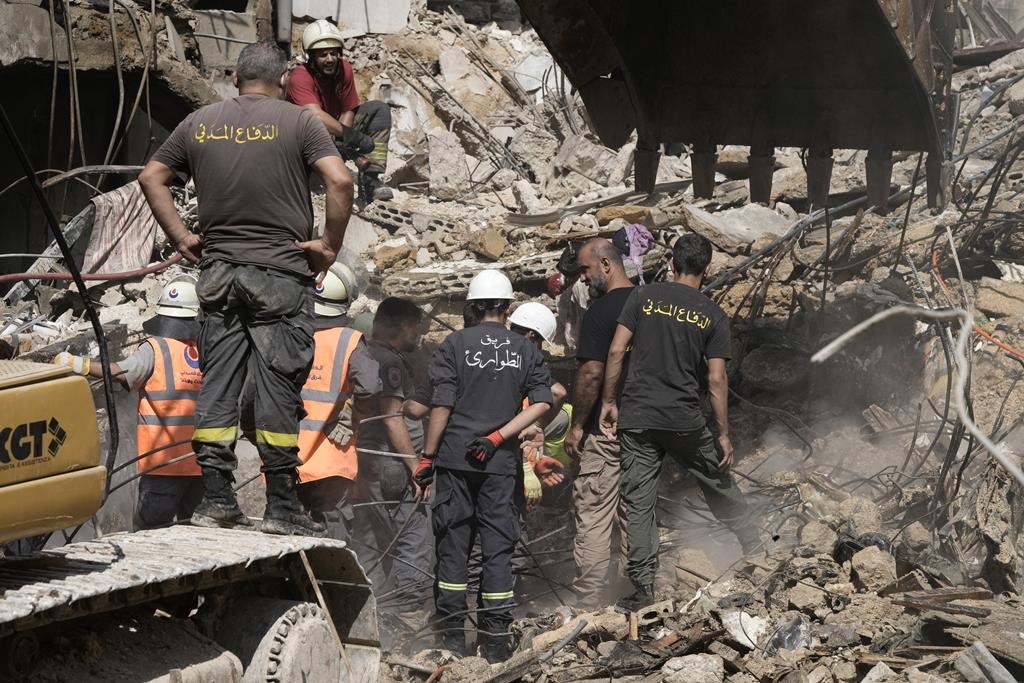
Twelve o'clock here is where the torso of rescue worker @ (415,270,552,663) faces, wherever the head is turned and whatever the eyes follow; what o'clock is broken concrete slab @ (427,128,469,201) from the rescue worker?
The broken concrete slab is roughly at 12 o'clock from the rescue worker.

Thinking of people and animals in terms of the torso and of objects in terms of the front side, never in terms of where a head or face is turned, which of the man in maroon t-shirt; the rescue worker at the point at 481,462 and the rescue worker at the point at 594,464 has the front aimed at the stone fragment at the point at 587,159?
the rescue worker at the point at 481,462

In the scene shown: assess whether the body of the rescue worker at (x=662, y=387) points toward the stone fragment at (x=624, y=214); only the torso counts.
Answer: yes

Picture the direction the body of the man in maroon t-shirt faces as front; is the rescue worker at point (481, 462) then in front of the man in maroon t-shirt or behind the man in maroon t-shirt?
in front

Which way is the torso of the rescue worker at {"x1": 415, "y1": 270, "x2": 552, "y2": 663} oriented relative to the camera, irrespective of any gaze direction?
away from the camera

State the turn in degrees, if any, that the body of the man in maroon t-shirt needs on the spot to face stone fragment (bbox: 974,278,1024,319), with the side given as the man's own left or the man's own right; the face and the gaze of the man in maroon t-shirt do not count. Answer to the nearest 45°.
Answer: approximately 45° to the man's own left

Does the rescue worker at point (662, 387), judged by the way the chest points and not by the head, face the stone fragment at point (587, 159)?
yes

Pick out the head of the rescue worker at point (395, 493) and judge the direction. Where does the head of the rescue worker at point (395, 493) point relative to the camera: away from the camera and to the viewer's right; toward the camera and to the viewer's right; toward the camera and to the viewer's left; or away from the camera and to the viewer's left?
away from the camera and to the viewer's right

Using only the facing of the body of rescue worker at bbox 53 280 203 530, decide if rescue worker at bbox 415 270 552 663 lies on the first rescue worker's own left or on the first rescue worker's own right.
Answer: on the first rescue worker's own right

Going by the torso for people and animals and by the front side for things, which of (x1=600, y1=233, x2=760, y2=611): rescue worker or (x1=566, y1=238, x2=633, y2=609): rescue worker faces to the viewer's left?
(x1=566, y1=238, x2=633, y2=609): rescue worker

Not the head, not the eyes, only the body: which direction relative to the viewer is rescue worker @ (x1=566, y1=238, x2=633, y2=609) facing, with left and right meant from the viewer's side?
facing to the left of the viewer

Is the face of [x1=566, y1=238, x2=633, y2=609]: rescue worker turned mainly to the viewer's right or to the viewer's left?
to the viewer's left
